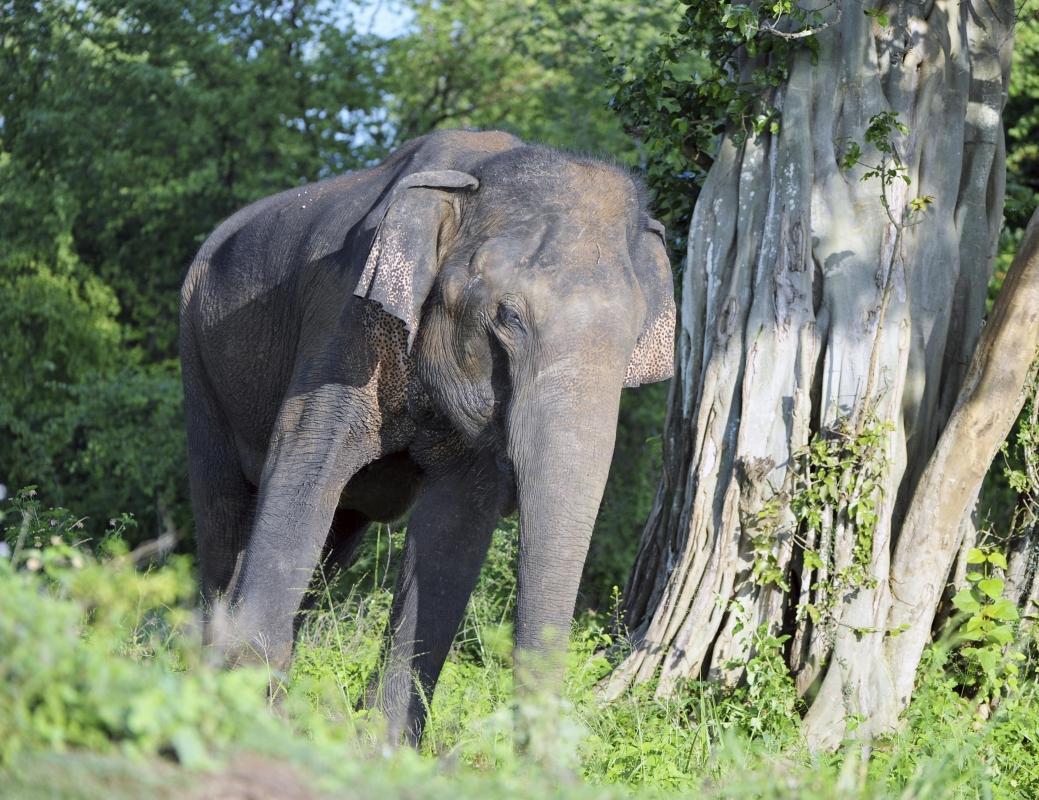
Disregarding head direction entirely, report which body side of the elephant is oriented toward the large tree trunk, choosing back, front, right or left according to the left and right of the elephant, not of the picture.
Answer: left

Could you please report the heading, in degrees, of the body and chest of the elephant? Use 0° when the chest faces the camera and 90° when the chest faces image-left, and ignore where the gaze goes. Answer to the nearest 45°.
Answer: approximately 315°
